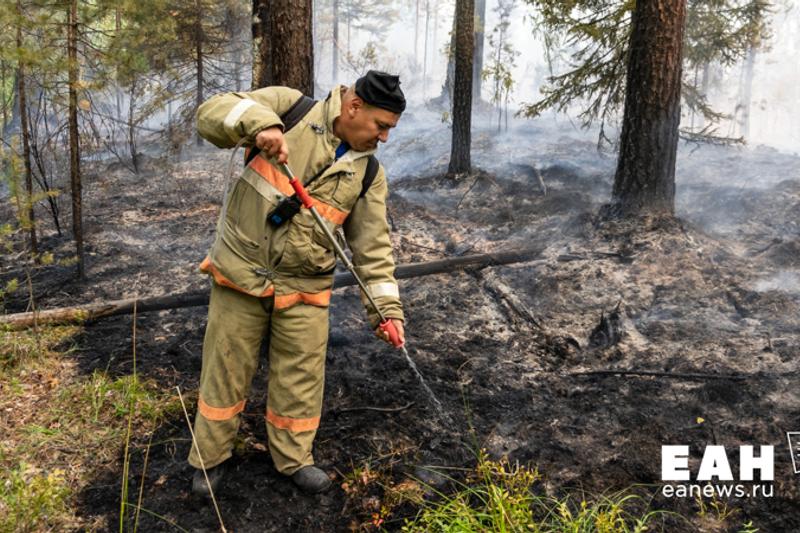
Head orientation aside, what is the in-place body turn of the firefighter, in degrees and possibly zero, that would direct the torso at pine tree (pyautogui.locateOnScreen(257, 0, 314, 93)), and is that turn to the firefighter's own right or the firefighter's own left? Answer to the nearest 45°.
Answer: approximately 135° to the firefighter's own left

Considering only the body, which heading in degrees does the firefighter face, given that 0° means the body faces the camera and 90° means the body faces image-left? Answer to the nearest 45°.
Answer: approximately 315°

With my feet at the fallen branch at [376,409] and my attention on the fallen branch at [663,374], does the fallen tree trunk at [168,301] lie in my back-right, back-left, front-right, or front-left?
back-left

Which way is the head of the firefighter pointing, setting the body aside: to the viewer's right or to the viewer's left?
to the viewer's right

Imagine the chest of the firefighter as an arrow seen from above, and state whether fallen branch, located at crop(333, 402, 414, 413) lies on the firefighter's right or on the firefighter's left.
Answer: on the firefighter's left

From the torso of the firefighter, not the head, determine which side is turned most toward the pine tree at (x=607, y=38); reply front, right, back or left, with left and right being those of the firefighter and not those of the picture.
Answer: left
